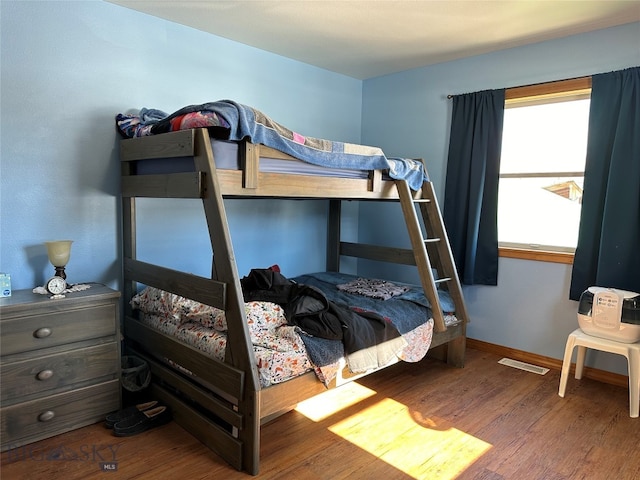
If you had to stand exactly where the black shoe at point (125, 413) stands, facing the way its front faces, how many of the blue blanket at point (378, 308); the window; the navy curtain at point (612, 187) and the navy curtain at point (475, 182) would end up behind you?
4

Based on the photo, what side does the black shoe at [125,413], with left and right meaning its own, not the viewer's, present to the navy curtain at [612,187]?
back

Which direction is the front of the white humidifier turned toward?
toward the camera

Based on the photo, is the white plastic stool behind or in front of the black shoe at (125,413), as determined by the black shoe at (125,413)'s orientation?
behind

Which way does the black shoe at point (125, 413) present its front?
to the viewer's left

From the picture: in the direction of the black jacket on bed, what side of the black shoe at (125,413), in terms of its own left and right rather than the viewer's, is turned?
back

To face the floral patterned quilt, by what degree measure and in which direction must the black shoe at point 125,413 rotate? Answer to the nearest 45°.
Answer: approximately 180°

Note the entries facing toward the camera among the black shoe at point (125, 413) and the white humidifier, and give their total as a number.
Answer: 1

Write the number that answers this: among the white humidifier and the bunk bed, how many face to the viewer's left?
0
